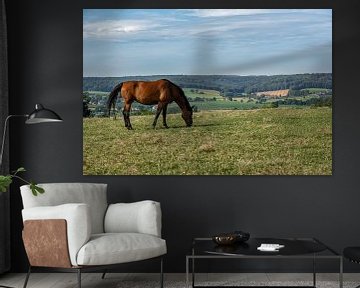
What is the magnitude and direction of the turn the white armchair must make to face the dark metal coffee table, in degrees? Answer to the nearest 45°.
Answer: approximately 45° to its left

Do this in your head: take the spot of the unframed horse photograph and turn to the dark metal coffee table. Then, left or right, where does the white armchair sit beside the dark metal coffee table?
right

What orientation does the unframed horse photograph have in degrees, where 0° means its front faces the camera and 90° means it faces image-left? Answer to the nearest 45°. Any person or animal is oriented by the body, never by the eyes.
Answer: approximately 0°

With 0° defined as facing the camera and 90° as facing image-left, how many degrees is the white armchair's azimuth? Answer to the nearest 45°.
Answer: approximately 315°

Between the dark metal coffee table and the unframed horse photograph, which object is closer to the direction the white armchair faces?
the dark metal coffee table
